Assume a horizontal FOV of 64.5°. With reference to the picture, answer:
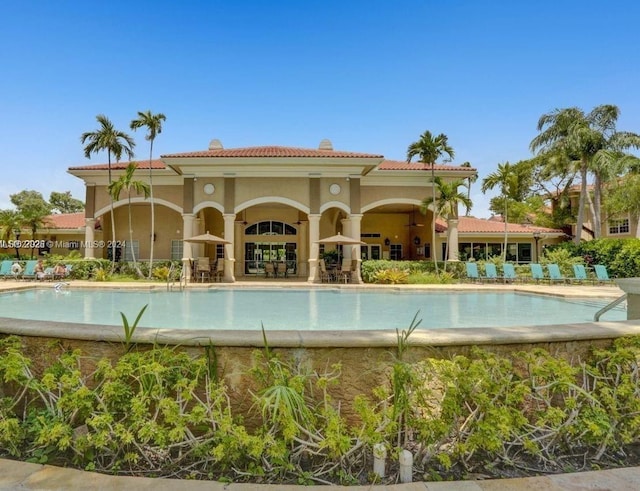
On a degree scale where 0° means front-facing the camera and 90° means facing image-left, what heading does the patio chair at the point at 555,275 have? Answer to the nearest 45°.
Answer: approximately 315°

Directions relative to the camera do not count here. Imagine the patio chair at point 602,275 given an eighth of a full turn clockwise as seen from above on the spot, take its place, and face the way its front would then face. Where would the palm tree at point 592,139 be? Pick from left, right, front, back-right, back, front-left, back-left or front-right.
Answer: back

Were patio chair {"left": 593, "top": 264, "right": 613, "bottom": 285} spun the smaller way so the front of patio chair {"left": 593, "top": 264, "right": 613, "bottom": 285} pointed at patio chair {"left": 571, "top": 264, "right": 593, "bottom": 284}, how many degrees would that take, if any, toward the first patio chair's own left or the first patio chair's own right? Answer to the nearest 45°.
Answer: approximately 135° to the first patio chair's own right

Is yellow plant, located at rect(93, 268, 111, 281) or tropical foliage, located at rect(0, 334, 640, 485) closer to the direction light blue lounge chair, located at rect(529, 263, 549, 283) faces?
the tropical foliage

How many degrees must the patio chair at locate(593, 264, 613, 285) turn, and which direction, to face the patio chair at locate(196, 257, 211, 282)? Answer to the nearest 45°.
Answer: approximately 90° to its right

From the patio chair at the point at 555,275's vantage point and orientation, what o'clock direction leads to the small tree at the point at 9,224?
The small tree is roughly at 4 o'clock from the patio chair.

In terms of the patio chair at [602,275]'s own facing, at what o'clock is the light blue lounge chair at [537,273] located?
The light blue lounge chair is roughly at 4 o'clock from the patio chair.

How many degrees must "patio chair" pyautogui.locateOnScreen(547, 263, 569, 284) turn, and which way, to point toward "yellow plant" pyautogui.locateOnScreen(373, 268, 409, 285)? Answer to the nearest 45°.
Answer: approximately 90° to its right
